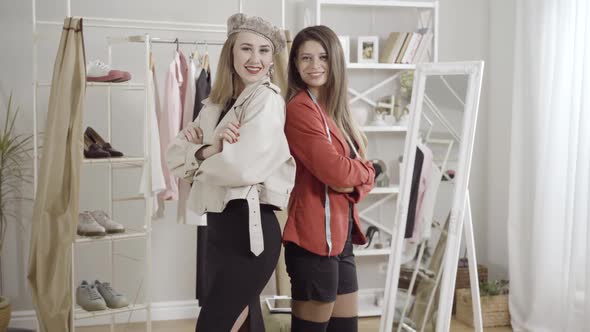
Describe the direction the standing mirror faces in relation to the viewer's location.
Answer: facing the viewer and to the left of the viewer

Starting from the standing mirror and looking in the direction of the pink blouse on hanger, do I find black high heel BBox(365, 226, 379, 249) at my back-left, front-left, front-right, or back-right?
front-right

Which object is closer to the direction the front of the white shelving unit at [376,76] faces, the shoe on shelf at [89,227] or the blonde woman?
the blonde woman

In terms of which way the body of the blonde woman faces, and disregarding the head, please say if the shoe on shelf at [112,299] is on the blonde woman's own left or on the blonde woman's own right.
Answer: on the blonde woman's own right

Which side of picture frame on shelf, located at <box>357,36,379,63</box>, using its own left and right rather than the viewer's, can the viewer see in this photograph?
front

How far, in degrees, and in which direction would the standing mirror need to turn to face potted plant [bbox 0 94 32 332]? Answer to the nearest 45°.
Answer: approximately 45° to its right

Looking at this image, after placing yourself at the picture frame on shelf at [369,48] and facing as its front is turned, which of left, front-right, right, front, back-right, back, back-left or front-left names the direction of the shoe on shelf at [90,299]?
front-right

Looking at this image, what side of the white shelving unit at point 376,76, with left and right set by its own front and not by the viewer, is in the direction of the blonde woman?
front

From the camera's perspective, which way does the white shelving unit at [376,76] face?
toward the camera

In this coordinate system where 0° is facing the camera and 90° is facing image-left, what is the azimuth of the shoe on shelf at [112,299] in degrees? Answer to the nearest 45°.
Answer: approximately 315°

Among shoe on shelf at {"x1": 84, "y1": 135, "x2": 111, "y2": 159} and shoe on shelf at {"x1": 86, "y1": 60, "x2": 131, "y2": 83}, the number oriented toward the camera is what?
0
